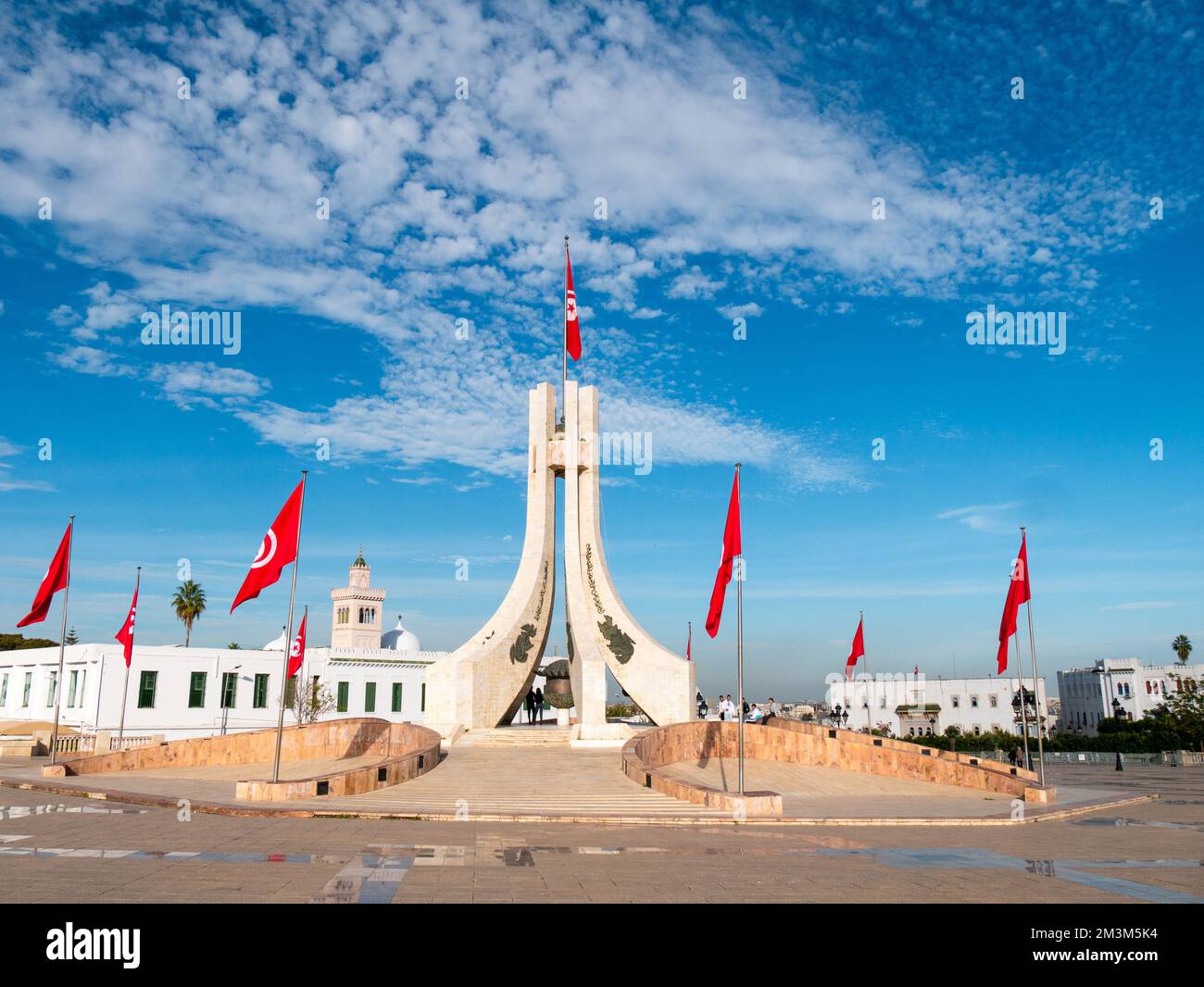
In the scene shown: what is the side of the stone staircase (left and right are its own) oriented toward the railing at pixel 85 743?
right

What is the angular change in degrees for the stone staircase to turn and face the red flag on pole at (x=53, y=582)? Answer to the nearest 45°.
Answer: approximately 90° to its right

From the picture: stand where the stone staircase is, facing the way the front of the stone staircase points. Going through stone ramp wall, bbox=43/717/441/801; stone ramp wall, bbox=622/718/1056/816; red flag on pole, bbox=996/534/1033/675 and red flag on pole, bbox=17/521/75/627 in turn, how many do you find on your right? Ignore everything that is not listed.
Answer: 2

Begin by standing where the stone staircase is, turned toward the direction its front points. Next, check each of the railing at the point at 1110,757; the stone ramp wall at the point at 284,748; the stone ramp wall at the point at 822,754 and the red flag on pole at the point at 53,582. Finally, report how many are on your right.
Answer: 2

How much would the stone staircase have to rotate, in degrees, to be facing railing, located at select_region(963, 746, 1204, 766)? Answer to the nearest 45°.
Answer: approximately 135° to its left

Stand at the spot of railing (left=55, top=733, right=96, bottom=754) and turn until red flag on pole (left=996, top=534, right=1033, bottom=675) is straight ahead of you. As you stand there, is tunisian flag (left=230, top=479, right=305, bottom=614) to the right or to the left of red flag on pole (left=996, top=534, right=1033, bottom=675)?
right

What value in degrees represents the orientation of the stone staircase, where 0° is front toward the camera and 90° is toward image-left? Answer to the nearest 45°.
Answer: approximately 0°

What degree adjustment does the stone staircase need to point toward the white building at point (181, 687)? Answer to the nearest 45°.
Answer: approximately 135° to its right

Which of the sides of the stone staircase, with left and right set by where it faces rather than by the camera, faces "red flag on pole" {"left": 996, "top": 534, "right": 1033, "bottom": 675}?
left

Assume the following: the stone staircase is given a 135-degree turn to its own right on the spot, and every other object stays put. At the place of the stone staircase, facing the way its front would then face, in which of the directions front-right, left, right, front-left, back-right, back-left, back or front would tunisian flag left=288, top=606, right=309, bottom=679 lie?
front

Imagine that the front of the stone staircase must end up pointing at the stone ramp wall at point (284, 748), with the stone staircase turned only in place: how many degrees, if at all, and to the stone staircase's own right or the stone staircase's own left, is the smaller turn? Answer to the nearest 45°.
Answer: approximately 90° to the stone staircase's own right

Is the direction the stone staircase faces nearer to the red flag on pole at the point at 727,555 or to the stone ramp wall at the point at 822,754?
the red flag on pole
